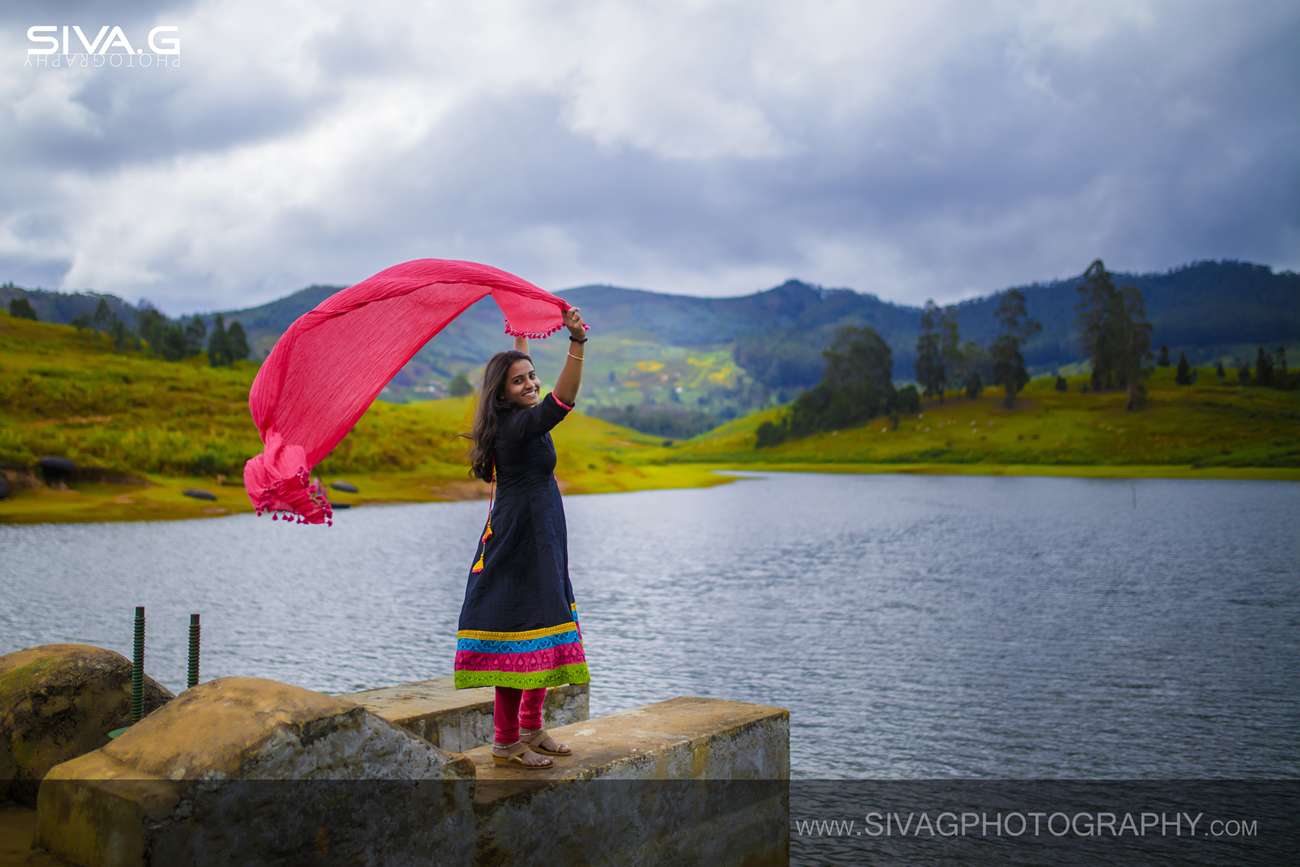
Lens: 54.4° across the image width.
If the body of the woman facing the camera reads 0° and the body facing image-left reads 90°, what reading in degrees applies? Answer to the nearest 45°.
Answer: approximately 270°

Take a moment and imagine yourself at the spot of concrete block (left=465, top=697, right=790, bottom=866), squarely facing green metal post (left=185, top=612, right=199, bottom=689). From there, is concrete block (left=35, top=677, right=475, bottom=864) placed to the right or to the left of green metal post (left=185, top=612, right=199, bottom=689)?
left

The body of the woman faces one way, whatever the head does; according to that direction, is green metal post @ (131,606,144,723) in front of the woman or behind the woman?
behind
